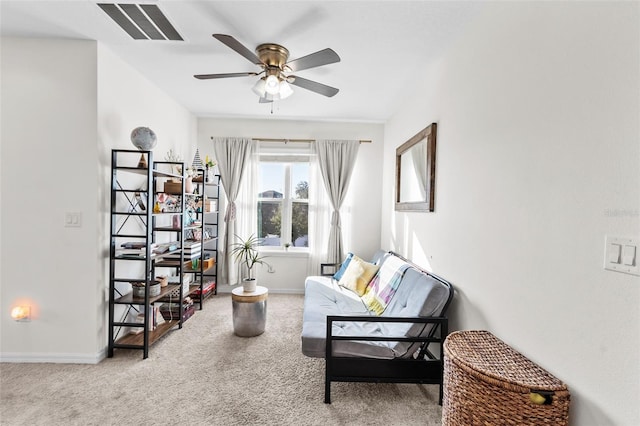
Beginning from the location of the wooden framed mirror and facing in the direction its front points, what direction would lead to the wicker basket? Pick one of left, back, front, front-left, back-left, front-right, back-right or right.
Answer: front-left

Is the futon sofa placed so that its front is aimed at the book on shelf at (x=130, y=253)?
yes

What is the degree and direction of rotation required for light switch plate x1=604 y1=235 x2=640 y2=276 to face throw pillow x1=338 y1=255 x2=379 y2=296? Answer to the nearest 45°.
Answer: approximately 90° to its right

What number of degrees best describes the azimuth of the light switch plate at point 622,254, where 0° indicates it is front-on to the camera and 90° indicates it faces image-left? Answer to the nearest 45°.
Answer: approximately 45°

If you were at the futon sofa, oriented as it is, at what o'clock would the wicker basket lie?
The wicker basket is roughly at 8 o'clock from the futon sofa.

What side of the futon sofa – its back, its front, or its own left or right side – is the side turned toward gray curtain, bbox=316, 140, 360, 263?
right

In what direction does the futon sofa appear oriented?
to the viewer's left

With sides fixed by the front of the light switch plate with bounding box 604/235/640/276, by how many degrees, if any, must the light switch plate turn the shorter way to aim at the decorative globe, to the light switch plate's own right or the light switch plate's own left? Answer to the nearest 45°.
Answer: approximately 45° to the light switch plate's own right

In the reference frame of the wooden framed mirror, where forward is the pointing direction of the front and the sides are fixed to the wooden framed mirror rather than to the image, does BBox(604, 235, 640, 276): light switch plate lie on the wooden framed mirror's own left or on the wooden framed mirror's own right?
on the wooden framed mirror's own left

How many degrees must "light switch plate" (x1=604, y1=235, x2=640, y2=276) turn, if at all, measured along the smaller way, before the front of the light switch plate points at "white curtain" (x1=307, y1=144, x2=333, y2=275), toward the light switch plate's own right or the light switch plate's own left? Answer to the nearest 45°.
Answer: approximately 90° to the light switch plate's own right
